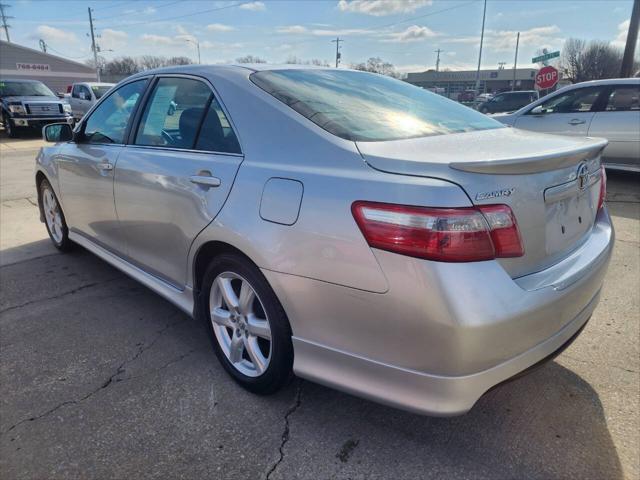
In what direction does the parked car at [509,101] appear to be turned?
to the viewer's left

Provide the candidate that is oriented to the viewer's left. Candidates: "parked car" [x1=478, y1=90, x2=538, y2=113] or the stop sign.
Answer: the parked car

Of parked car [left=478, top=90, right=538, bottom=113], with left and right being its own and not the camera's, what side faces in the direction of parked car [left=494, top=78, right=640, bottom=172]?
left

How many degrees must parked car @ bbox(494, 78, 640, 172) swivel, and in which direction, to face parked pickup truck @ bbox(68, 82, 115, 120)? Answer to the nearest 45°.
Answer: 0° — it already faces it

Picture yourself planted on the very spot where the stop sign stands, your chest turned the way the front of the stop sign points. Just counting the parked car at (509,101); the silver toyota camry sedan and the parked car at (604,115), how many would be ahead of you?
2

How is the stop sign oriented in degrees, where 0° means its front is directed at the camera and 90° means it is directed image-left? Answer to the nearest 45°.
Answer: approximately 0°

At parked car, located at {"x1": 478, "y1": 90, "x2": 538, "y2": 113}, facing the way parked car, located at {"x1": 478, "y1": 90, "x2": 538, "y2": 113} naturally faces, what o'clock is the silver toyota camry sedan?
The silver toyota camry sedan is roughly at 9 o'clock from the parked car.

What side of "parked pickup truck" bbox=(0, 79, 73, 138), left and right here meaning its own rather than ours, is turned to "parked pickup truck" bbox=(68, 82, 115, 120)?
left

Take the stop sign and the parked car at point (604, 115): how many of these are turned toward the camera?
1

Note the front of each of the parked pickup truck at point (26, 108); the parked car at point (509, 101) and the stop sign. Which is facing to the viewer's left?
the parked car

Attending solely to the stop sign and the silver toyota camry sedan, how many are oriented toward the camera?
1

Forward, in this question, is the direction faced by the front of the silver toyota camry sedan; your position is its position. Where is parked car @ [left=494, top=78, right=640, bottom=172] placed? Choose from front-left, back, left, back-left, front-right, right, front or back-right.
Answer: right

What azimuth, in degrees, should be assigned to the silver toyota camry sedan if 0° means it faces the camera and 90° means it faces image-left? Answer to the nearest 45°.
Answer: approximately 135°

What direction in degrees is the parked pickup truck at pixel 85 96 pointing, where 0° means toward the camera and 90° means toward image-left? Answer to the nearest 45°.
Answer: approximately 315°

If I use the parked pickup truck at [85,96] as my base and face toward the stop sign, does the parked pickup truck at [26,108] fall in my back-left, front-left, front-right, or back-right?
back-right
